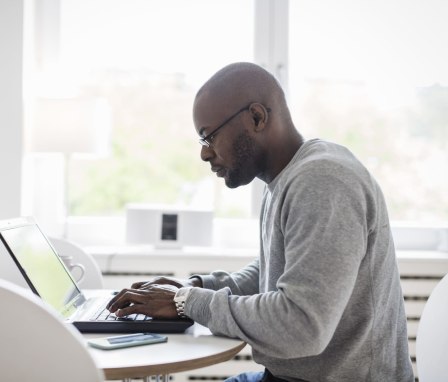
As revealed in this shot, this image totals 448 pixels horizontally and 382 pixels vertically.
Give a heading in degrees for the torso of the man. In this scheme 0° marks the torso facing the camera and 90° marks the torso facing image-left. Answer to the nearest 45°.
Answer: approximately 90°

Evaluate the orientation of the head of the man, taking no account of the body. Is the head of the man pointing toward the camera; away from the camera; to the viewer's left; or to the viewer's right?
to the viewer's left

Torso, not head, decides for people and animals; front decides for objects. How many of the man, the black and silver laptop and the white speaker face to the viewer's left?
1

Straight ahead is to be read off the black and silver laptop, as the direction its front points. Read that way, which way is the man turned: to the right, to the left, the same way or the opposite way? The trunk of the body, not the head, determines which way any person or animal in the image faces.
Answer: the opposite way

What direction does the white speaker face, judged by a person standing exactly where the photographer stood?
facing the viewer

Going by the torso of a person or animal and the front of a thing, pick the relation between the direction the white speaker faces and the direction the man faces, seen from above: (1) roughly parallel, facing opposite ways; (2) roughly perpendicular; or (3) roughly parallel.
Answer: roughly perpendicular

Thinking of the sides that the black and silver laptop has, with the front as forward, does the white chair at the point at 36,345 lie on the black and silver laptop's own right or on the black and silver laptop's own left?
on the black and silver laptop's own right

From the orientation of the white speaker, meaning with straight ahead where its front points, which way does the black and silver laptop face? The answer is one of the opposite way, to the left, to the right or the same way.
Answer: to the left

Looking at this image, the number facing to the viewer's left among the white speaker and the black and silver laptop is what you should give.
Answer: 0

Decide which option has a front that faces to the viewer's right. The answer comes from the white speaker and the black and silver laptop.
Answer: the black and silver laptop

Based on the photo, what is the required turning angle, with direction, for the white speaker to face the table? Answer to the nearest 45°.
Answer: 0° — it already faces it

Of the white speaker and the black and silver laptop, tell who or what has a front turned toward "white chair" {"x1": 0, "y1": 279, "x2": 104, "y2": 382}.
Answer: the white speaker

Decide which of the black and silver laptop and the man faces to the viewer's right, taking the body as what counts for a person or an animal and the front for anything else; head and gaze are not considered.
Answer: the black and silver laptop

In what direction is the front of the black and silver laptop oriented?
to the viewer's right
